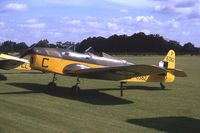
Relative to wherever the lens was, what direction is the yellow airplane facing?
facing the viewer and to the left of the viewer
